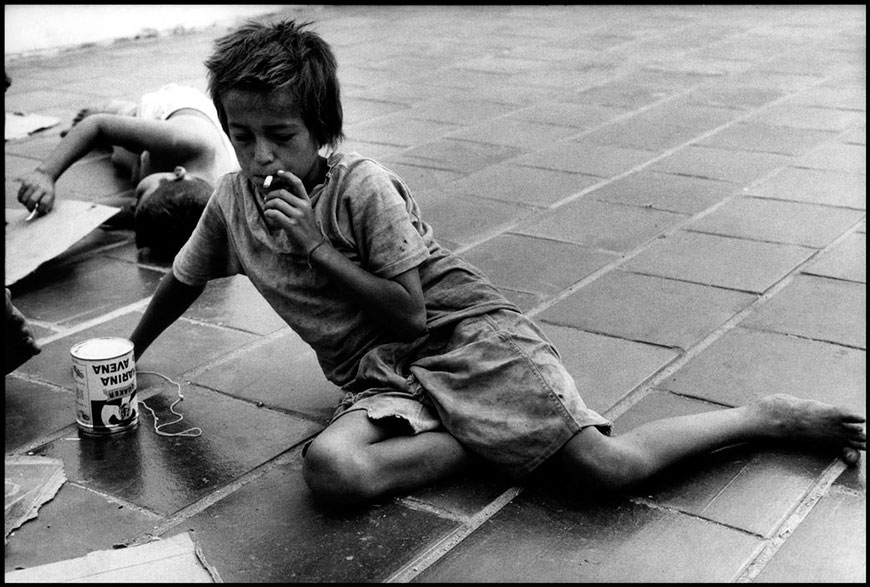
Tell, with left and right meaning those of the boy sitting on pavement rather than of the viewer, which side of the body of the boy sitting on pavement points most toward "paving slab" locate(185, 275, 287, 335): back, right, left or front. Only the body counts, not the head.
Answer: right

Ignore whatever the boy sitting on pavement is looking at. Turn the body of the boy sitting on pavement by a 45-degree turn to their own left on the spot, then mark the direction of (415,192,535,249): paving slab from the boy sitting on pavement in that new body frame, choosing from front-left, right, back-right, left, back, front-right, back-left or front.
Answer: back

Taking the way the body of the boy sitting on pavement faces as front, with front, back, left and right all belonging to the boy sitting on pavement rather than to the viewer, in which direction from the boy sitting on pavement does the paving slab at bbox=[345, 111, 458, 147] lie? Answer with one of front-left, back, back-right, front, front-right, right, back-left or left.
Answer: back-right

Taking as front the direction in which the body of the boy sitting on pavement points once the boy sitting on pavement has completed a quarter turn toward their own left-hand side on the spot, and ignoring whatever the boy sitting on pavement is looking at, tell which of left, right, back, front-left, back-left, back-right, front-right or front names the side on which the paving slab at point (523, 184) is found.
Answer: back-left

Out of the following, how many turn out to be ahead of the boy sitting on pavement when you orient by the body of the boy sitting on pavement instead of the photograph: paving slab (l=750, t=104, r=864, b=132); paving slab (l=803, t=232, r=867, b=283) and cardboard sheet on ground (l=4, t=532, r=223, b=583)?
1

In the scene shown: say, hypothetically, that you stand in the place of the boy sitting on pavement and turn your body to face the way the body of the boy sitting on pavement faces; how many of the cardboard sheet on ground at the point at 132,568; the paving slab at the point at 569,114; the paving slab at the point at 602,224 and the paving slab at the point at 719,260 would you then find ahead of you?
1

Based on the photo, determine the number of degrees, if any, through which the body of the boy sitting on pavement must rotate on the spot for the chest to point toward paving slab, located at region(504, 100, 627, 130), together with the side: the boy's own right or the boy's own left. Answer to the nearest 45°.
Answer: approximately 135° to the boy's own right

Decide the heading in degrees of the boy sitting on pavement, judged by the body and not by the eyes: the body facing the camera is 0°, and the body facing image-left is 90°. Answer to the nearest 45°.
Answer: approximately 45°

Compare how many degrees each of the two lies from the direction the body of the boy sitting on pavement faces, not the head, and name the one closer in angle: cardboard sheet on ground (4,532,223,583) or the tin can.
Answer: the cardboard sheet on ground

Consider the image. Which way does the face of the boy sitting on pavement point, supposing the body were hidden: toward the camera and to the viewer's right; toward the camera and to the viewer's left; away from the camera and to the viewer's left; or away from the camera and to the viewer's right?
toward the camera and to the viewer's left

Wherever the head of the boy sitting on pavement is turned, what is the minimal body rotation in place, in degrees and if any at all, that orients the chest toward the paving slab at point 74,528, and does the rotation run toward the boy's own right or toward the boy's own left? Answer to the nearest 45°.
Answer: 0° — they already face it

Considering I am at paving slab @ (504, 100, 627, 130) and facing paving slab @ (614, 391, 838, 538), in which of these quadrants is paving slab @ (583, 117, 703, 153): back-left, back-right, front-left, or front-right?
front-left

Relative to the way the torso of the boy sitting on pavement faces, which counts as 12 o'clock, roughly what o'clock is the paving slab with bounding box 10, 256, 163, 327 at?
The paving slab is roughly at 3 o'clock from the boy sitting on pavement.

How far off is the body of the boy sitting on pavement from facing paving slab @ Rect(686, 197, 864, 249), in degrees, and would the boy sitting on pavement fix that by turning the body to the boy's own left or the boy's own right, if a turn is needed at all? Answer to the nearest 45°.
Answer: approximately 180°

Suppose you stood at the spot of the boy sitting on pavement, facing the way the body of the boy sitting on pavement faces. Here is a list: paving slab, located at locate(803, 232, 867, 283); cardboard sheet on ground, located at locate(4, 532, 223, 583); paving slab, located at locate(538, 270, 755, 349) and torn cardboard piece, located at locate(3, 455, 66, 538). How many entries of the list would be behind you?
2

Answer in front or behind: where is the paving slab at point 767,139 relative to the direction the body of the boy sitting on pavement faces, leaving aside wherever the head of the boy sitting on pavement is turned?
behind

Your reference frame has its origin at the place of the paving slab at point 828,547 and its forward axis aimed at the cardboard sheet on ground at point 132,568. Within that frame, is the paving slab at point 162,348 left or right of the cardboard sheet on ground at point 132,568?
right

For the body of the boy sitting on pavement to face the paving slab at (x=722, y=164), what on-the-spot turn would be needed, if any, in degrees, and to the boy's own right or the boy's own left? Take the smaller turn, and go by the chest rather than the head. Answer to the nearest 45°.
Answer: approximately 180°
